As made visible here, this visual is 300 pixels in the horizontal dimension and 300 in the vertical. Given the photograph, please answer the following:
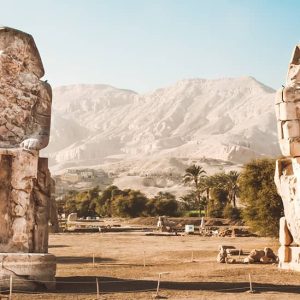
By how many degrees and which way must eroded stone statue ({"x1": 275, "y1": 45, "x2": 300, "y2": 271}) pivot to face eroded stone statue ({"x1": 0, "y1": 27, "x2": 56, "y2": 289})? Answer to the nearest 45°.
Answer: approximately 45° to its right

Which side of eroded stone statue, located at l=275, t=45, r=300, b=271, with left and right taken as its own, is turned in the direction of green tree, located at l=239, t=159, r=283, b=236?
back

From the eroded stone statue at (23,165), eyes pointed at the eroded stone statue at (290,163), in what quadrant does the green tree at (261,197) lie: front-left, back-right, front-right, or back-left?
front-left

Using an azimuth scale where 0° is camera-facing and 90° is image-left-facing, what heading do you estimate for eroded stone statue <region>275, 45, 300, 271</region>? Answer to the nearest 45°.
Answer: approximately 0°

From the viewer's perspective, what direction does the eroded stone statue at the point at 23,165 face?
toward the camera

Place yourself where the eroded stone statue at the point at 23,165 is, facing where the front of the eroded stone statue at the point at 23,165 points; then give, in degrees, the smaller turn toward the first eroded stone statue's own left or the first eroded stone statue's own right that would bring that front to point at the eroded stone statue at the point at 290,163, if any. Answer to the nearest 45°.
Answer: approximately 90° to the first eroded stone statue's own left

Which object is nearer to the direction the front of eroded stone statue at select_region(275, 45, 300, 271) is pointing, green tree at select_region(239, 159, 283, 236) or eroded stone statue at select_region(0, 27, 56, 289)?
the eroded stone statue

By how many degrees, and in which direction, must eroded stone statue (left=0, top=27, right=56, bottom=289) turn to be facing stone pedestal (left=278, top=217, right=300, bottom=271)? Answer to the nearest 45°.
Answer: approximately 90° to its left

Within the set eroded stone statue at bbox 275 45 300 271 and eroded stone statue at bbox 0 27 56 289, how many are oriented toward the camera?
2
